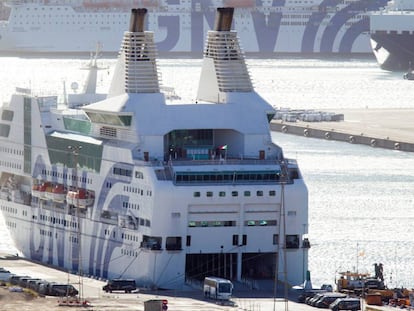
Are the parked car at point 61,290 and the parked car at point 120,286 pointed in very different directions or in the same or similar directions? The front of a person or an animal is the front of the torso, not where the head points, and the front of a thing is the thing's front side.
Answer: very different directions

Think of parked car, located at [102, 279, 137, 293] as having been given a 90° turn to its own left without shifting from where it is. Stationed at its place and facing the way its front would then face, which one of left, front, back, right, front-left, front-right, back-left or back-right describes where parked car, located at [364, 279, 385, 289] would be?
left

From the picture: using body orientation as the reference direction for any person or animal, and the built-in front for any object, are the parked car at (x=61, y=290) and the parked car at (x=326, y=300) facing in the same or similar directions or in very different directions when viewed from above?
very different directions

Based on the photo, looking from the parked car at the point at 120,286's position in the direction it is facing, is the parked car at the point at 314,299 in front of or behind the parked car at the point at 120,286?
behind

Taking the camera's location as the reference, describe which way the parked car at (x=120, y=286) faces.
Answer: facing to the left of the viewer
